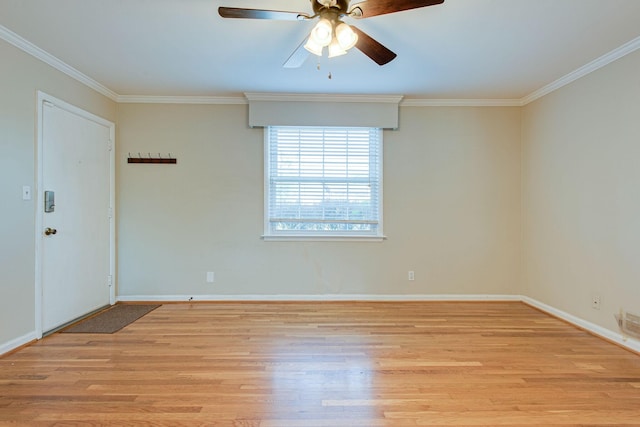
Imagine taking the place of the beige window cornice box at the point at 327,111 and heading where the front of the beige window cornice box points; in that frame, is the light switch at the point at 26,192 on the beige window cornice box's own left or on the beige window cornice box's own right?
on the beige window cornice box's own right

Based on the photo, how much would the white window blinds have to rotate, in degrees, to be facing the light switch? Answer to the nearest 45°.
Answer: approximately 45° to its right

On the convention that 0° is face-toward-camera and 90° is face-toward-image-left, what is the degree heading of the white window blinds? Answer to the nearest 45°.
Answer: approximately 0°

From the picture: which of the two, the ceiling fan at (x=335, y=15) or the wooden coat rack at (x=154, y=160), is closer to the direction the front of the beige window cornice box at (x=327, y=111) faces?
the ceiling fan

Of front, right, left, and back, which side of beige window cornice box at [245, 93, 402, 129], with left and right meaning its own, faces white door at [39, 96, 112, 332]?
right

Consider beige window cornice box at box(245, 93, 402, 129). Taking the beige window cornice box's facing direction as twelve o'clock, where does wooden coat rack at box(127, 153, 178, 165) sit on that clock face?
The wooden coat rack is roughly at 3 o'clock from the beige window cornice box.

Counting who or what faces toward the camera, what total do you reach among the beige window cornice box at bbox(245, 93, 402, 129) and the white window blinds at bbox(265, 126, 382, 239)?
2

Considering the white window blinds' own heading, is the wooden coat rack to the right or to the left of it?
on its right
